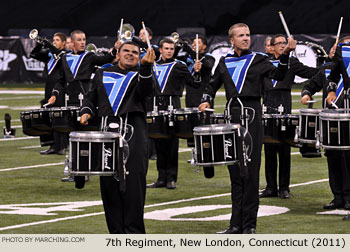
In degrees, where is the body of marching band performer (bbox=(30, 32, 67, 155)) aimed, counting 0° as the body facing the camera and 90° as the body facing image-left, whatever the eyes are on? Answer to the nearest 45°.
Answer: approximately 45°

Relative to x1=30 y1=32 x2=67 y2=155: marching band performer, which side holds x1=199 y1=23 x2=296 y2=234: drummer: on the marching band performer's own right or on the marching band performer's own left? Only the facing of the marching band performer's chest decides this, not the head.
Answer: on the marching band performer's own left

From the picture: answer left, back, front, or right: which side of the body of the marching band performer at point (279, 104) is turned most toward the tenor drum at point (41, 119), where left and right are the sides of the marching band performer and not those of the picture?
right

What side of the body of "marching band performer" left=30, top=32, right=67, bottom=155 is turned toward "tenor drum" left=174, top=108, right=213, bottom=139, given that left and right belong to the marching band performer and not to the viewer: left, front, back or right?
left

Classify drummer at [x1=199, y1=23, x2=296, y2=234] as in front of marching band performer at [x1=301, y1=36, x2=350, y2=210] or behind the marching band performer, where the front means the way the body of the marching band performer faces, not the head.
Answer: in front

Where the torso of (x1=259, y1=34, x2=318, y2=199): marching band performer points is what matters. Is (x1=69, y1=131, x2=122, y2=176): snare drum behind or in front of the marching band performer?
in front

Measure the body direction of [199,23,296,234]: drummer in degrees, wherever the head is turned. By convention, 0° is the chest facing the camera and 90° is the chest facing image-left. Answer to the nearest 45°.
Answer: approximately 45°

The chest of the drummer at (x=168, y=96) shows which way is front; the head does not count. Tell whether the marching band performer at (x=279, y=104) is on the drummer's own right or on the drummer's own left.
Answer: on the drummer's own left

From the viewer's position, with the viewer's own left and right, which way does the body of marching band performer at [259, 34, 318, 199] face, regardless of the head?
facing the viewer
